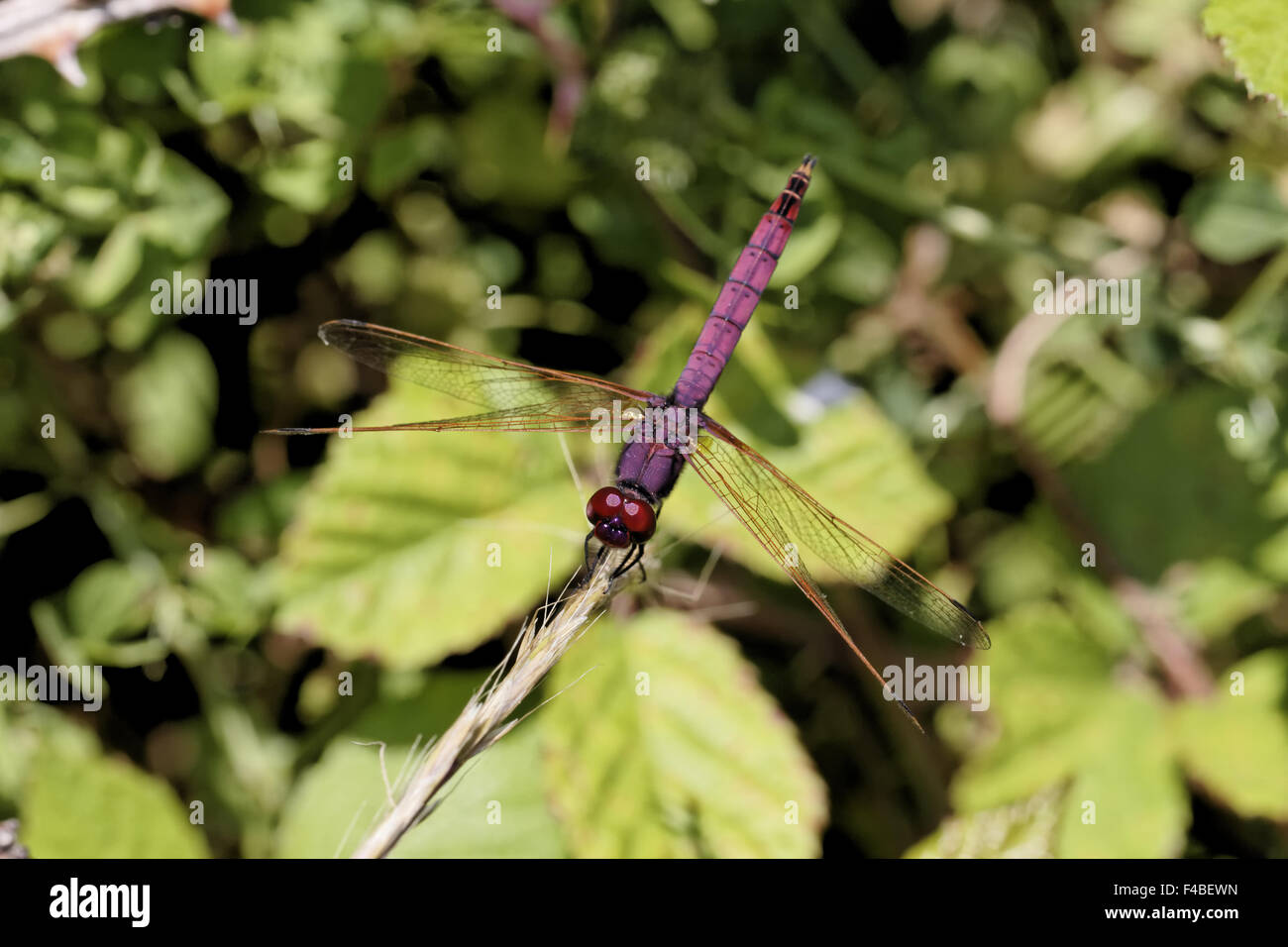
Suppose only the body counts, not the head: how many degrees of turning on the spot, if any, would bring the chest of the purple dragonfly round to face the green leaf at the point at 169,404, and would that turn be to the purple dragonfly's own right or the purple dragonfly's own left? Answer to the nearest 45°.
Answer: approximately 90° to the purple dragonfly's own right

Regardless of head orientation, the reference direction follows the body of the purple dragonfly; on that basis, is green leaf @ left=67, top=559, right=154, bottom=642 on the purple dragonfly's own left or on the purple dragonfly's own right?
on the purple dragonfly's own right

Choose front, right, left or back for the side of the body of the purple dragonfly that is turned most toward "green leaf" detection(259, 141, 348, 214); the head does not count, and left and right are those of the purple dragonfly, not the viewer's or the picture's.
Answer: right

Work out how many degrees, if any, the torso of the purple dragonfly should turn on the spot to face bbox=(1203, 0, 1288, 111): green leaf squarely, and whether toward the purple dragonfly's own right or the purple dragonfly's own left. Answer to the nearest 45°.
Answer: approximately 135° to the purple dragonfly's own left

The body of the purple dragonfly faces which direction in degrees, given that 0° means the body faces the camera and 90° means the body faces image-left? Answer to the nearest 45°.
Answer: approximately 45°

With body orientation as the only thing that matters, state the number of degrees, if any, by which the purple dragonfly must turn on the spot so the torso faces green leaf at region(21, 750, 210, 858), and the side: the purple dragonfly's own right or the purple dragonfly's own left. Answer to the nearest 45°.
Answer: approximately 45° to the purple dragonfly's own right

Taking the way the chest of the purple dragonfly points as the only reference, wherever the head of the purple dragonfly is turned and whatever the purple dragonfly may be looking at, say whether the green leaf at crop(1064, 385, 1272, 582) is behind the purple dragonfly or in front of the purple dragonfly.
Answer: behind
